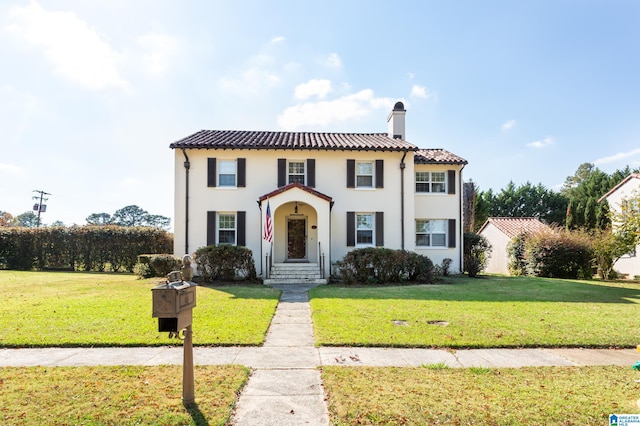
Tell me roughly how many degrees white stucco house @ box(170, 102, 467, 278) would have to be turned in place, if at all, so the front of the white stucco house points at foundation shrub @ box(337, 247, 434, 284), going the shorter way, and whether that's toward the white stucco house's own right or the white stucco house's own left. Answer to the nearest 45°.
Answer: approximately 45° to the white stucco house's own left

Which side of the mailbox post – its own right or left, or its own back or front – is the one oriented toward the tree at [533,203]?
back

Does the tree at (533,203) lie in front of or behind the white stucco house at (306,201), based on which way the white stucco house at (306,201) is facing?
behind

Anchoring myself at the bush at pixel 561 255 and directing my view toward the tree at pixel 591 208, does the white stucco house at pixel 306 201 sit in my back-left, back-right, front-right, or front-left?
back-left

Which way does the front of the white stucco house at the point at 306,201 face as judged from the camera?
facing the viewer

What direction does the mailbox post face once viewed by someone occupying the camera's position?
facing the viewer and to the left of the viewer

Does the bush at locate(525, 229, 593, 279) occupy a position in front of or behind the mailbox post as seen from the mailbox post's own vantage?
behind

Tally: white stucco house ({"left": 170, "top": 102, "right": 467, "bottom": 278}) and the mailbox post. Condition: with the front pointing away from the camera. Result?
0

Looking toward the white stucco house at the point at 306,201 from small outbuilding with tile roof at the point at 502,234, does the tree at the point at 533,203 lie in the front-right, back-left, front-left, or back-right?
back-right
